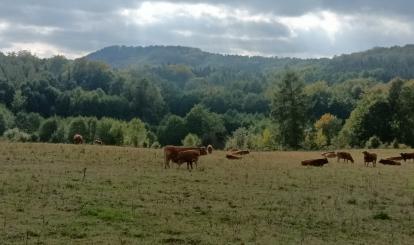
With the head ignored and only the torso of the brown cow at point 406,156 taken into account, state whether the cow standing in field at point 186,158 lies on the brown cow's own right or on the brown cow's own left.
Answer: on the brown cow's own left

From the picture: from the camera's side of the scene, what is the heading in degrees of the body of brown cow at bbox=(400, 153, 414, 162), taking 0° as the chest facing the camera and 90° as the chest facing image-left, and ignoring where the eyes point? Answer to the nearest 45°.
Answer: approximately 90°
